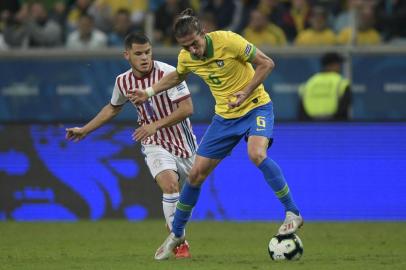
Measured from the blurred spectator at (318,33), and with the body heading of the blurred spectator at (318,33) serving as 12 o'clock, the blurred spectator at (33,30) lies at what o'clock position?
the blurred spectator at (33,30) is roughly at 3 o'clock from the blurred spectator at (318,33).

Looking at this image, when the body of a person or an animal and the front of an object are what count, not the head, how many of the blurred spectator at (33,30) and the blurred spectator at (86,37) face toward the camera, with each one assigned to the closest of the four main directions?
2

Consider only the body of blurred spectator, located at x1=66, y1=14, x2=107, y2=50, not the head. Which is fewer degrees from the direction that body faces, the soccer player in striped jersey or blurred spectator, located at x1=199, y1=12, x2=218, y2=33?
the soccer player in striped jersey

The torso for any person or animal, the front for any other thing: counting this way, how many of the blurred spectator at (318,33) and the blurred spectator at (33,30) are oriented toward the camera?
2

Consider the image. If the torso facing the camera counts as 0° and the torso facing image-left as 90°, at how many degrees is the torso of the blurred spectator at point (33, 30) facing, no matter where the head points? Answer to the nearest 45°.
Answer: approximately 0°

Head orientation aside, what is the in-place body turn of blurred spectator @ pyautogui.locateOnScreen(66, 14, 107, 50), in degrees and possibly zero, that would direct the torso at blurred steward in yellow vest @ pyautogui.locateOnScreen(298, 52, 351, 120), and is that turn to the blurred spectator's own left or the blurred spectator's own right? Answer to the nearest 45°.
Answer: approximately 45° to the blurred spectator's own left

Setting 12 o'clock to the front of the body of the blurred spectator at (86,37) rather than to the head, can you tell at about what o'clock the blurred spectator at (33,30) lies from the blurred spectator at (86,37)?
the blurred spectator at (33,30) is roughly at 4 o'clock from the blurred spectator at (86,37).

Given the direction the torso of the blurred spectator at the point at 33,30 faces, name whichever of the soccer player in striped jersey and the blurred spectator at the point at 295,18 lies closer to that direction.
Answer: the soccer player in striped jersey
